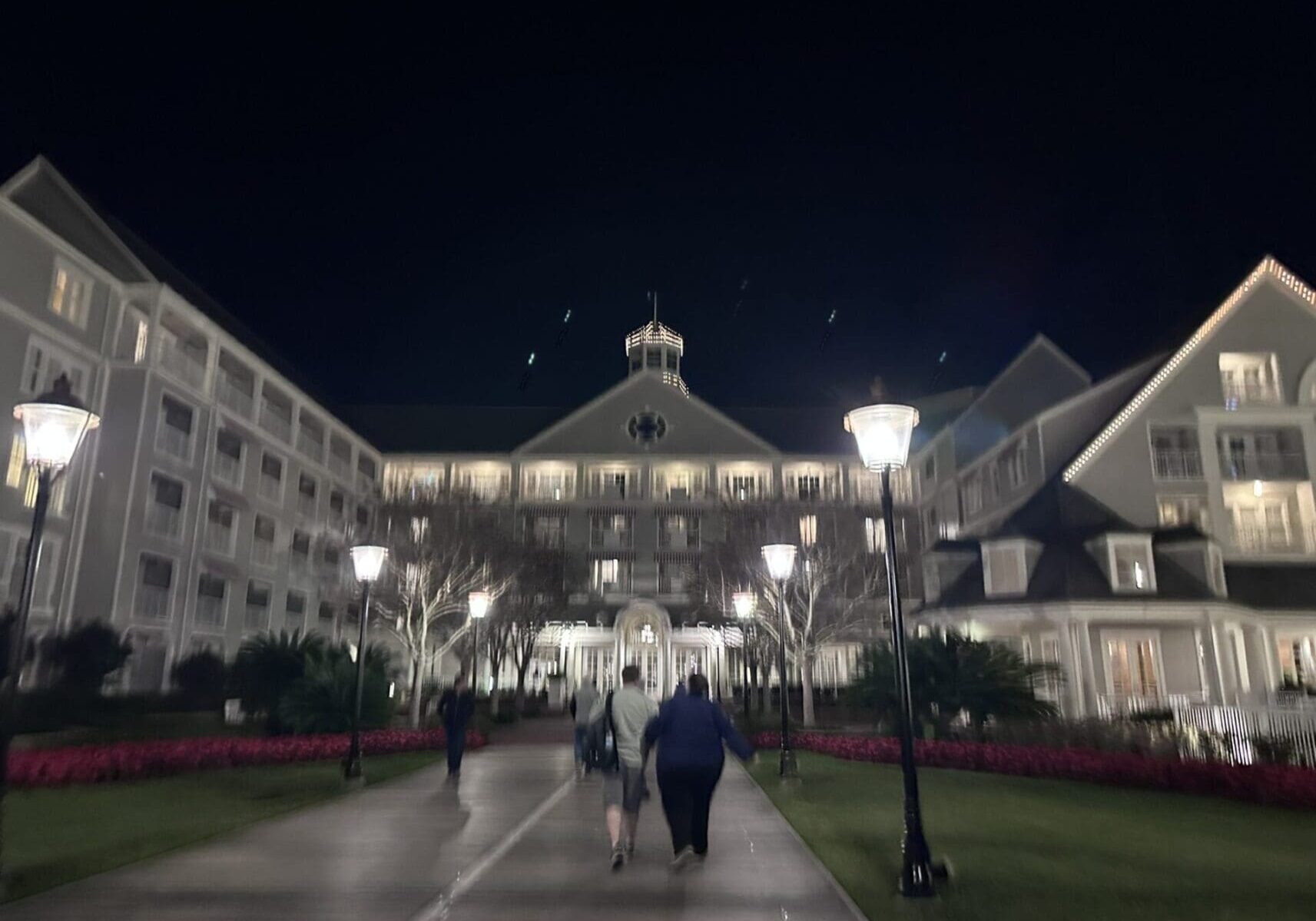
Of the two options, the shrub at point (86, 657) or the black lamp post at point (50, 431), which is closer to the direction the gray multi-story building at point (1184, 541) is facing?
the black lamp post

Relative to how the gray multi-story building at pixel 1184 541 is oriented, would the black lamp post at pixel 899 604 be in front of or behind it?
in front

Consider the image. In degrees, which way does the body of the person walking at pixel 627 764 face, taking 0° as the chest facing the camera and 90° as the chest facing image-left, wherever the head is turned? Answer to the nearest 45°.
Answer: approximately 180°

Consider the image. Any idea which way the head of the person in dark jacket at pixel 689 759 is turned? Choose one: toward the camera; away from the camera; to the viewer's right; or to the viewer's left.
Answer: away from the camera

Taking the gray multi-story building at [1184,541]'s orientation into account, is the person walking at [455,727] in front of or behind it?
in front

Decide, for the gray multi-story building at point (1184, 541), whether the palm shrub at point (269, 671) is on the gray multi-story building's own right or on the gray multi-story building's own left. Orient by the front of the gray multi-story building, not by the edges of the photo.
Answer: on the gray multi-story building's own right

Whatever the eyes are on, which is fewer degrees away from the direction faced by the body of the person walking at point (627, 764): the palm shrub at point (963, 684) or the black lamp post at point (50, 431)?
the palm shrub

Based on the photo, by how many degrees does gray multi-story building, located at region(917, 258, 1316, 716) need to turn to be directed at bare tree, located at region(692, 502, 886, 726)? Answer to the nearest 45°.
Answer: approximately 90° to its right

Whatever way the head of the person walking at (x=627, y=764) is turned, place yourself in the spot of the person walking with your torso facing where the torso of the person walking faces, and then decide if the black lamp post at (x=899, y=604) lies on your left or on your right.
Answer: on your right

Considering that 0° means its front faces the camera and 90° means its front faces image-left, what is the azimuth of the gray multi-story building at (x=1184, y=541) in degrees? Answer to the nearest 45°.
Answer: approximately 0°

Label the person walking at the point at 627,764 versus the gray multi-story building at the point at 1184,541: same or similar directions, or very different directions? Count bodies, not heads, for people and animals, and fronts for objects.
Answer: very different directions

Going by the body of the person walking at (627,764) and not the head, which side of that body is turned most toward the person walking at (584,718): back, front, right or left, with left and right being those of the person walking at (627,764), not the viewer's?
front

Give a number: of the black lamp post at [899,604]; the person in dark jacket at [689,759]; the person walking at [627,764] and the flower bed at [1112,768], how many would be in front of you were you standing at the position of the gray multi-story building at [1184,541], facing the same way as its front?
4

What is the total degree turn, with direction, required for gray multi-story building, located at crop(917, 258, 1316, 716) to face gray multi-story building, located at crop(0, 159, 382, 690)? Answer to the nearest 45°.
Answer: approximately 45° to its right

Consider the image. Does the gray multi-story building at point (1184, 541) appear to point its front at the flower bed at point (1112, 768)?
yes

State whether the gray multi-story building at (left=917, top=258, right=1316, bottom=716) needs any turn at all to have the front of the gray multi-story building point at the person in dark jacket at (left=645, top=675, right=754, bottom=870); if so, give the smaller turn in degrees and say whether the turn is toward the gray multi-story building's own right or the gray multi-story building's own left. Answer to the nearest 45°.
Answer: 0° — it already faces them

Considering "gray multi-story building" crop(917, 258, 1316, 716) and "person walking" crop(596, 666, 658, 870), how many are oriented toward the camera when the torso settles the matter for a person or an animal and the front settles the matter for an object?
1

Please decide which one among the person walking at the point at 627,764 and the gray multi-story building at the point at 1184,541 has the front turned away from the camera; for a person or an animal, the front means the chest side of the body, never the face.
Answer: the person walking

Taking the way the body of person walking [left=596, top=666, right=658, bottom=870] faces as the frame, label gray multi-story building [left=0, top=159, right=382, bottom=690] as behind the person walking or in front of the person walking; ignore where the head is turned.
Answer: in front
